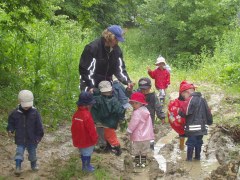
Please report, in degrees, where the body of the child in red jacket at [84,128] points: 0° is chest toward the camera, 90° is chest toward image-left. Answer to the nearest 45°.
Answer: approximately 225°

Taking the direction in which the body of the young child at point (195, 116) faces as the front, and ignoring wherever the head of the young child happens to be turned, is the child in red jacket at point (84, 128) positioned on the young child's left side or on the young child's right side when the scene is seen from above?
on the young child's left side

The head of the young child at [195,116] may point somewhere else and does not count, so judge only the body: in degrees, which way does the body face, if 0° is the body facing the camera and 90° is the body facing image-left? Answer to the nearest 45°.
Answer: approximately 135°

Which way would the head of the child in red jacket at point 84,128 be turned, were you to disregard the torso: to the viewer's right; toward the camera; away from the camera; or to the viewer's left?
away from the camera

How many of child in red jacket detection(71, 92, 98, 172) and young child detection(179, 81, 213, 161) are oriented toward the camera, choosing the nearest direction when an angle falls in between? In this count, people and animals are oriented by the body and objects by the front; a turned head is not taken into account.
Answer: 0

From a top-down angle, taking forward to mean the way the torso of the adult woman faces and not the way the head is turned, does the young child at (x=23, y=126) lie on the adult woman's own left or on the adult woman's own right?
on the adult woman's own right

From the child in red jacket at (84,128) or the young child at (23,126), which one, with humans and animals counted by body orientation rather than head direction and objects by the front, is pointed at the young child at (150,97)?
the child in red jacket

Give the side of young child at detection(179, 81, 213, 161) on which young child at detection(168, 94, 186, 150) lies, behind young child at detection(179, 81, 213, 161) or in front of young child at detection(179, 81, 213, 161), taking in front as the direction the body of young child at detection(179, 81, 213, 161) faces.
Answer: in front

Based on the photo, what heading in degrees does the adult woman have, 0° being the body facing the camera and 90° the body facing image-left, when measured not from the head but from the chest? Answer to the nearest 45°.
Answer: approximately 315°
